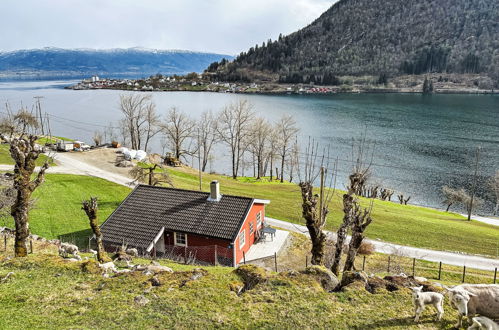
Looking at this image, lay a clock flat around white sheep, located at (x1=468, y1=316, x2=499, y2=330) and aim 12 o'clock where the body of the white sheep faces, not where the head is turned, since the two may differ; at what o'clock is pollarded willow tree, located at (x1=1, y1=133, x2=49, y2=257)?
The pollarded willow tree is roughly at 12 o'clock from the white sheep.

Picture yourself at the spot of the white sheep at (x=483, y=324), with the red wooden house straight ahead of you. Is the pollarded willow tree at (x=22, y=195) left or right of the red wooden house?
left

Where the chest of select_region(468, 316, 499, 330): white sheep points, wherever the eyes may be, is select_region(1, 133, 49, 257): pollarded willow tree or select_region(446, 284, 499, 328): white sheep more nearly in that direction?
the pollarded willow tree

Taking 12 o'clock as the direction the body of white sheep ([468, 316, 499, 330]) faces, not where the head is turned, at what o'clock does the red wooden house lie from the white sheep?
The red wooden house is roughly at 1 o'clock from the white sheep.

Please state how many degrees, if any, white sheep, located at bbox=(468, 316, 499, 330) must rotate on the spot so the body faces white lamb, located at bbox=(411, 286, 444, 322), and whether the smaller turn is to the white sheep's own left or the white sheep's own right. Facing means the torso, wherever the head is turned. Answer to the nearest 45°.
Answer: approximately 45° to the white sheep's own right

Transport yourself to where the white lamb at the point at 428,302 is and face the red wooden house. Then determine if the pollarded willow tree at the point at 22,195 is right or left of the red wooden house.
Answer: left

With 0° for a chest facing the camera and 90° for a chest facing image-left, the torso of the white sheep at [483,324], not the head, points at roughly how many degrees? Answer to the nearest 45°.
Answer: approximately 90°
